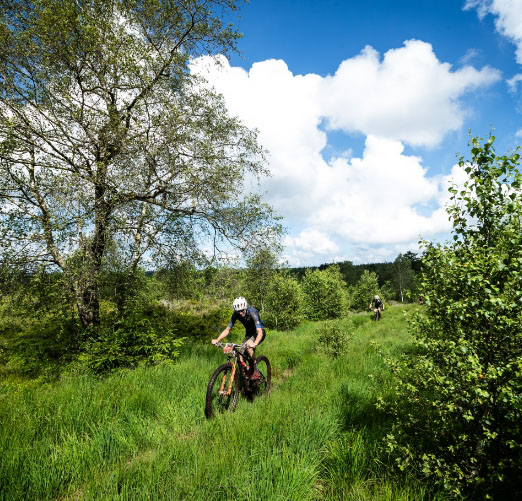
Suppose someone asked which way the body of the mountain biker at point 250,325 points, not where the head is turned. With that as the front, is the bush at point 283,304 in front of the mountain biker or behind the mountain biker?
behind

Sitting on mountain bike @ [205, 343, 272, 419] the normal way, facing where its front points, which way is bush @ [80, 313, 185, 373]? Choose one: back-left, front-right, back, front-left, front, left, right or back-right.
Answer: right

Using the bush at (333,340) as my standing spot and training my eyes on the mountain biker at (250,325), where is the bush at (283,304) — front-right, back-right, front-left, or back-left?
back-right

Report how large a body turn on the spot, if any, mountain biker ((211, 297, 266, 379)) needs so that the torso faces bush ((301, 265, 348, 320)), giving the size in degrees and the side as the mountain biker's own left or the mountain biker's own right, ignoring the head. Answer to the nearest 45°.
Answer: approximately 135° to the mountain biker's own right

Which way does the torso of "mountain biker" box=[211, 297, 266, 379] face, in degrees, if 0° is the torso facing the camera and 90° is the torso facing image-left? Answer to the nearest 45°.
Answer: approximately 45°

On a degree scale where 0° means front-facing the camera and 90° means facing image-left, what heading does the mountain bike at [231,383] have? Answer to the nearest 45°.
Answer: approximately 45°

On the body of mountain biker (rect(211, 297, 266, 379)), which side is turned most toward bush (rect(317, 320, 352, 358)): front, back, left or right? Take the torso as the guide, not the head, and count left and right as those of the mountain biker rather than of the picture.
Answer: back

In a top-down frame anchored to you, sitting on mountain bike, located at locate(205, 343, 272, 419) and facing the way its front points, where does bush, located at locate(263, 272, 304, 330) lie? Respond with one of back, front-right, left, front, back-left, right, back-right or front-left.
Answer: back-right
